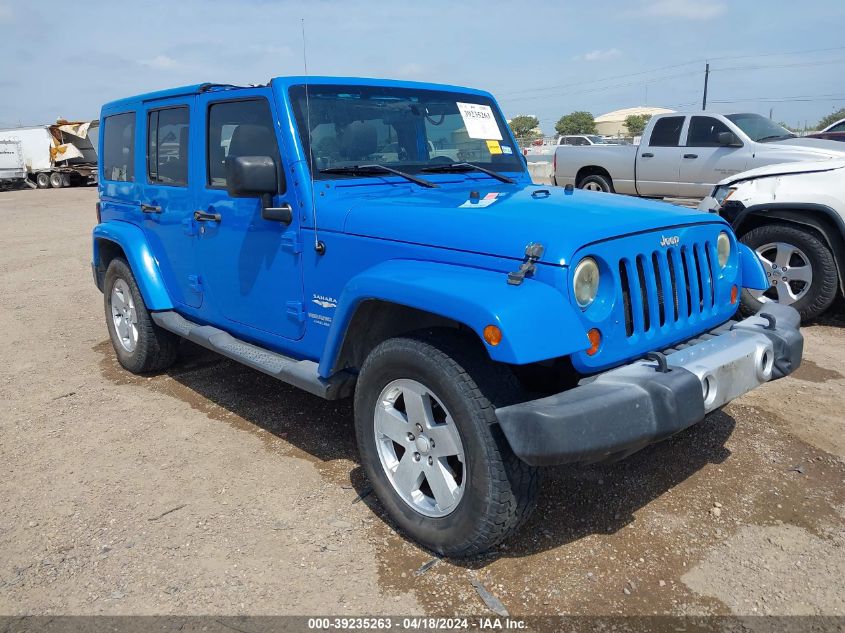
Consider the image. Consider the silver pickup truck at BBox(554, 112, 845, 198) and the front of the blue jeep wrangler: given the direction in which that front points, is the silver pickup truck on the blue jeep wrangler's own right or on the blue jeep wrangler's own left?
on the blue jeep wrangler's own left

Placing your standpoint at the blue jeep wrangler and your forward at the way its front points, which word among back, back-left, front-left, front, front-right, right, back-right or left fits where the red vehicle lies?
left

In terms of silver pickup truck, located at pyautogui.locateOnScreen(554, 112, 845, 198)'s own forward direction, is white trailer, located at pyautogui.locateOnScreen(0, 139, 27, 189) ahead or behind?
behind

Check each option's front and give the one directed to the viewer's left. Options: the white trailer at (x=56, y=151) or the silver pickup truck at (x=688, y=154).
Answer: the white trailer

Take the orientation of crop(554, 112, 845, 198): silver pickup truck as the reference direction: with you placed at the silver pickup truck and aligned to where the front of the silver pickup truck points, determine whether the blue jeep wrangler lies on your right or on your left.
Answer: on your right

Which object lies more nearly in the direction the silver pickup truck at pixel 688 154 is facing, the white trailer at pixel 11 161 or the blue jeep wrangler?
the blue jeep wrangler

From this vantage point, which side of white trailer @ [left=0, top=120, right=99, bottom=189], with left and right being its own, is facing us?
left

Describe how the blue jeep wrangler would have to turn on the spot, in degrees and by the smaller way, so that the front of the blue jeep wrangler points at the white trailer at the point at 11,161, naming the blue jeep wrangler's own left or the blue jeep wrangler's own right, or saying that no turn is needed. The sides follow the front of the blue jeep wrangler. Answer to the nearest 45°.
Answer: approximately 180°

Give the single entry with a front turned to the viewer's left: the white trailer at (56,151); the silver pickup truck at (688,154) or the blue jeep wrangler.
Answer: the white trailer
